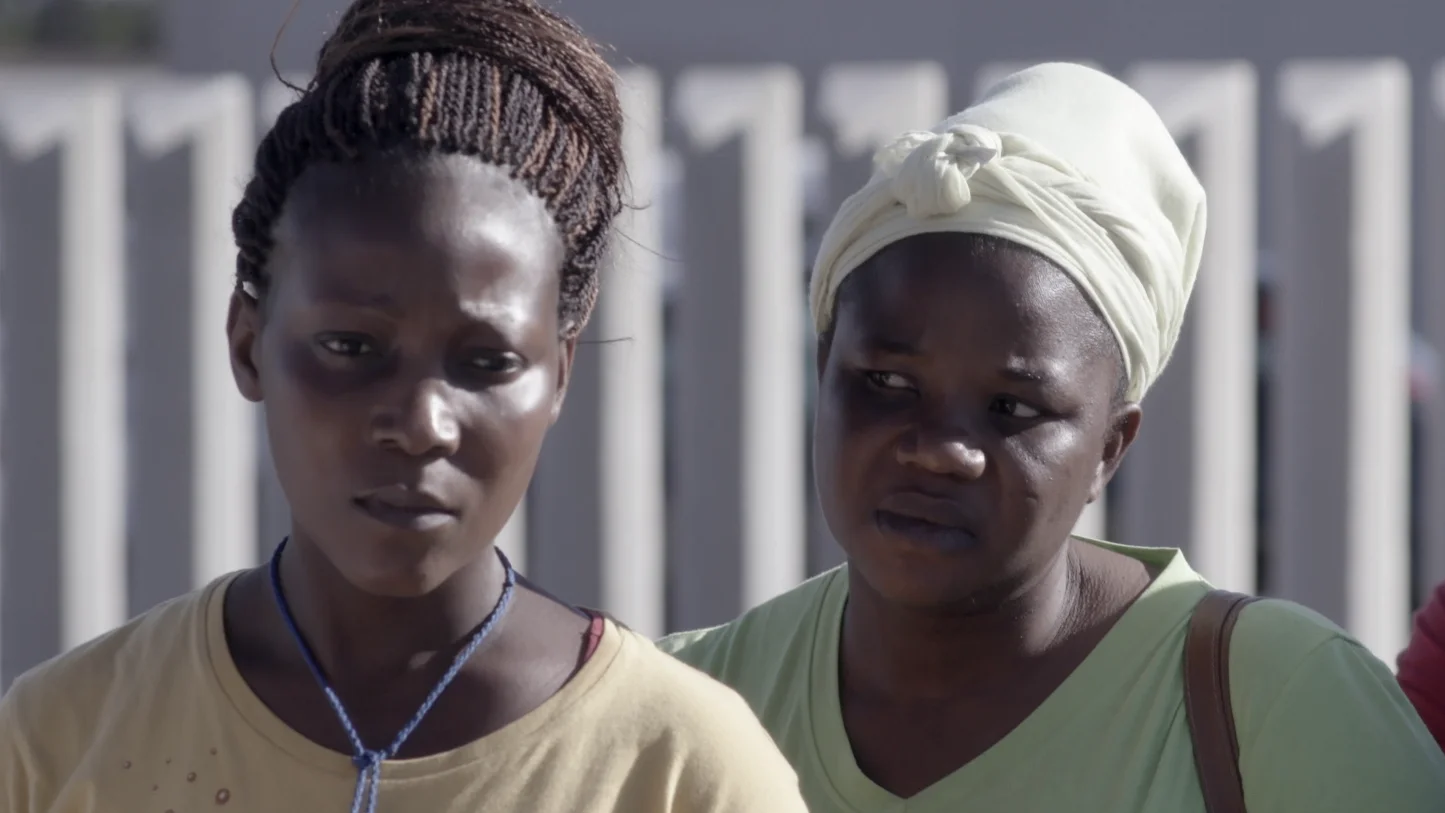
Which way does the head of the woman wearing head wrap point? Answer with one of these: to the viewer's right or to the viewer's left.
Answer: to the viewer's left

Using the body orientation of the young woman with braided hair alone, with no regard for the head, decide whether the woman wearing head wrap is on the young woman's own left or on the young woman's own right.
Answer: on the young woman's own left

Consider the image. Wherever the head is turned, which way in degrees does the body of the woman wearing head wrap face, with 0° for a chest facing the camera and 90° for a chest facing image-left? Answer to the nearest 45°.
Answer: approximately 45°

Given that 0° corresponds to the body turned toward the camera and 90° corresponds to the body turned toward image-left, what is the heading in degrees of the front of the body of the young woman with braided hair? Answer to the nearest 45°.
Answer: approximately 0°
